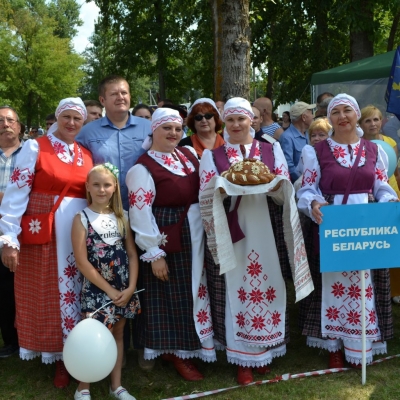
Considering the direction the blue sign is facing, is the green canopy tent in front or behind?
behind

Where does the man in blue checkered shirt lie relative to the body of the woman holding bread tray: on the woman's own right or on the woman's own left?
on the woman's own right

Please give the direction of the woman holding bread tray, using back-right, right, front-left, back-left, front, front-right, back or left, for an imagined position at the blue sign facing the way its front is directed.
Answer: right

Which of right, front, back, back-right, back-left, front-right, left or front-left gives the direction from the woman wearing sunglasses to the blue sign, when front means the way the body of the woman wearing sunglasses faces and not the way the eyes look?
front-left

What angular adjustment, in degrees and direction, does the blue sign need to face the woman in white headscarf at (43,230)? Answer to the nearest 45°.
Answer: approximately 90° to its right

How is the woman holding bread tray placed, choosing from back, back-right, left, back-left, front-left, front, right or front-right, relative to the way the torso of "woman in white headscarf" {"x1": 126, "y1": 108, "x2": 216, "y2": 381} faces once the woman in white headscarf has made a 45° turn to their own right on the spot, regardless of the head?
left

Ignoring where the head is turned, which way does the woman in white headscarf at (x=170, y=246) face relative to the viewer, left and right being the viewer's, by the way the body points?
facing the viewer and to the right of the viewer

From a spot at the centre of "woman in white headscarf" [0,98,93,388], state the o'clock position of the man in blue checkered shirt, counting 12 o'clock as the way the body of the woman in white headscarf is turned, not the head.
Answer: The man in blue checkered shirt is roughly at 7 o'clock from the woman in white headscarf.

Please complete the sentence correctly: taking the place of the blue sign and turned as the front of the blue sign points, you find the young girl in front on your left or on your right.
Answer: on your right
